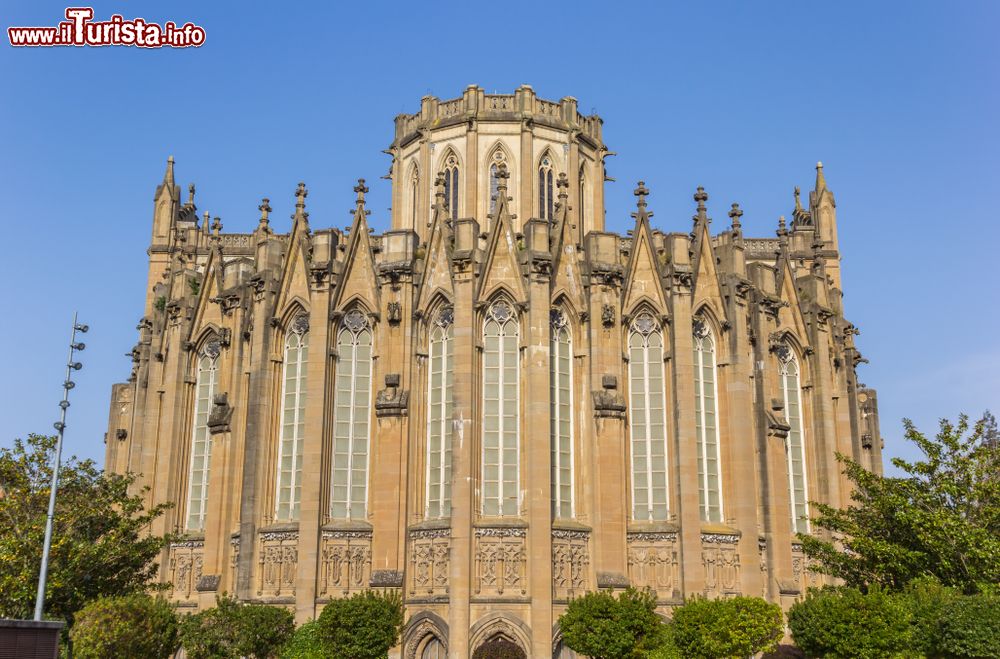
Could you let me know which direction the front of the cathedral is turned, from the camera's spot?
facing away from the viewer

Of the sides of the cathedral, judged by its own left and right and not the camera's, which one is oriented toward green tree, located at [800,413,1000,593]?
right

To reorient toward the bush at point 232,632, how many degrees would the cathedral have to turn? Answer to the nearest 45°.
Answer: approximately 45° to its right

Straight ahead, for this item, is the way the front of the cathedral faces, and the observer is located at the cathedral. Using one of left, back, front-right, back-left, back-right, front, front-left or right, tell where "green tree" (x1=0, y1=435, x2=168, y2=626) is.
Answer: left

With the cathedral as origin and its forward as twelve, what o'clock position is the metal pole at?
The metal pole is roughly at 8 o'clock from the cathedral.

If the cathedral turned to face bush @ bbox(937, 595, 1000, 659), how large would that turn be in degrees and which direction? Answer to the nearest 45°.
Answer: approximately 135° to its right

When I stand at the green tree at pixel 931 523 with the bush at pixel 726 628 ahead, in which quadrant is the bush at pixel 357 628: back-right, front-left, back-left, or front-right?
front-right

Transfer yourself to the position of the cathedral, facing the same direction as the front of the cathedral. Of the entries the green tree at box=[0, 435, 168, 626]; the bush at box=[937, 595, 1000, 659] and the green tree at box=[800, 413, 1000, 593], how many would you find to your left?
1
